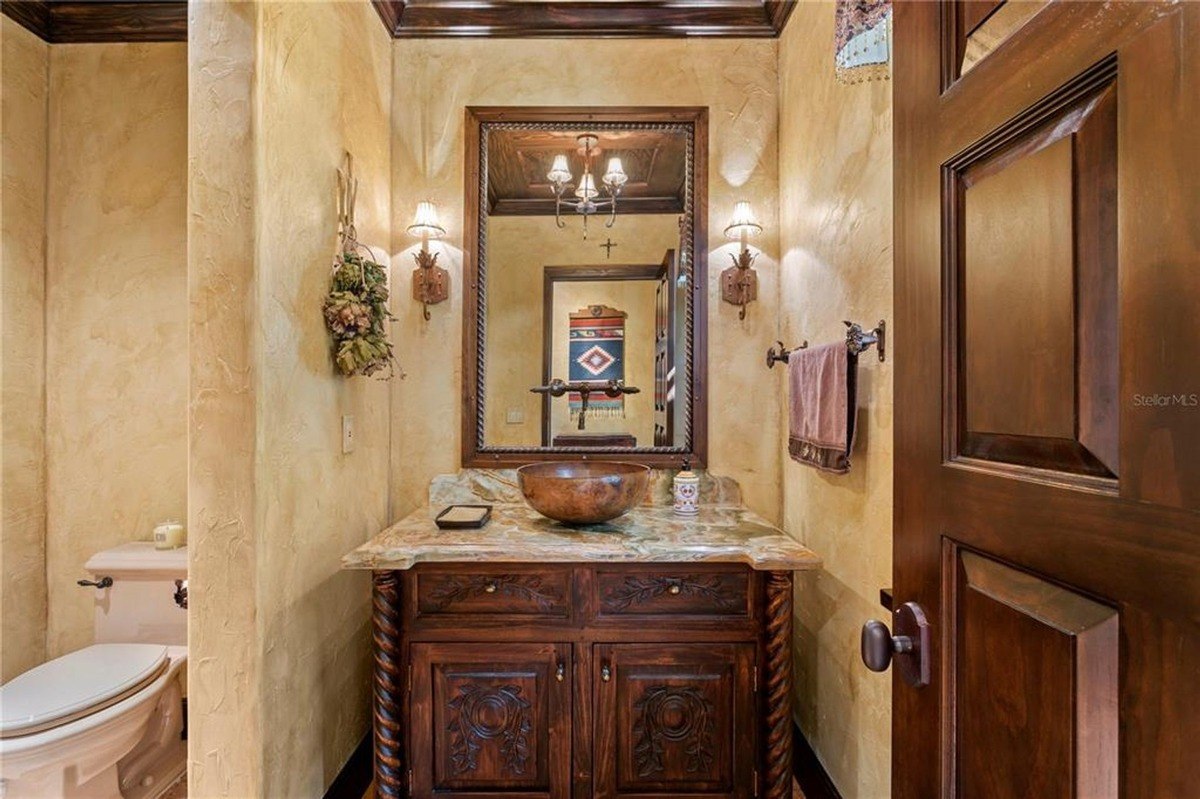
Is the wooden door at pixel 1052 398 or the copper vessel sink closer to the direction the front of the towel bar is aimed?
the copper vessel sink

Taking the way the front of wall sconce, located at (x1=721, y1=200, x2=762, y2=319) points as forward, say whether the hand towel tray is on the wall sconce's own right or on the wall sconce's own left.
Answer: on the wall sconce's own right

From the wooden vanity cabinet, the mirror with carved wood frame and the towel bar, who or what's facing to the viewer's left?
the towel bar

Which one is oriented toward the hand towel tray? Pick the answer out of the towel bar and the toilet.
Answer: the towel bar

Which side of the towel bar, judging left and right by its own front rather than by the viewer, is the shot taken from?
left

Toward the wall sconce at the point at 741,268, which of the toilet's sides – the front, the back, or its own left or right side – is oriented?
left

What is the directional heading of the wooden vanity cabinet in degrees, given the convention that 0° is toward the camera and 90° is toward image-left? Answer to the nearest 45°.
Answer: approximately 0°
